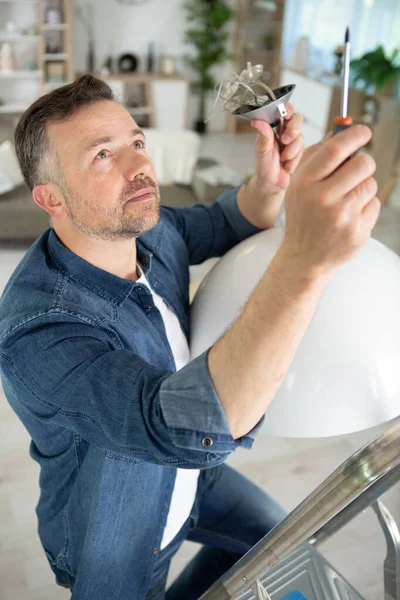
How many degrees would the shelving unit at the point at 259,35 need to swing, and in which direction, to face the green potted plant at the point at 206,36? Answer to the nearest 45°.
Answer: approximately 45° to its right

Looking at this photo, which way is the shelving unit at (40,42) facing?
toward the camera

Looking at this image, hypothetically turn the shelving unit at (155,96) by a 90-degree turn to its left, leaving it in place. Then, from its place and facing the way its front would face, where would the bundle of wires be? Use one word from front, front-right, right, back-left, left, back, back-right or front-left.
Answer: right

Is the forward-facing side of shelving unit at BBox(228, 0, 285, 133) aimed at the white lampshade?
yes

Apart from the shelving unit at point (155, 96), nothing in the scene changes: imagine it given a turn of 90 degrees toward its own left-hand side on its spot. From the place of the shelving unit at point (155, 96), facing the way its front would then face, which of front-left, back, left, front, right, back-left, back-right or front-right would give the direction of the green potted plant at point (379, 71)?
front-right

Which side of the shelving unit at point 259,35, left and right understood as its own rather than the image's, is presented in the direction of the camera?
front

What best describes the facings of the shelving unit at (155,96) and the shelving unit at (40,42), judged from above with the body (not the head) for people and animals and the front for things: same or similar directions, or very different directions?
same or similar directions

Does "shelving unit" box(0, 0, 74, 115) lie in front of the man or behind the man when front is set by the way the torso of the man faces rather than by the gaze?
behind

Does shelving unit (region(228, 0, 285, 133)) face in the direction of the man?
yes

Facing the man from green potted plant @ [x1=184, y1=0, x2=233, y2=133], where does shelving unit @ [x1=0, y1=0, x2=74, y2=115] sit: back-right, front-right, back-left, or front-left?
front-right

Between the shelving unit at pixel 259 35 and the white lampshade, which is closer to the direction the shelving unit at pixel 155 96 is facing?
the white lampshade

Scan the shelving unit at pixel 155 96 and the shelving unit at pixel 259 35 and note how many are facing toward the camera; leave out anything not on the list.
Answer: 2

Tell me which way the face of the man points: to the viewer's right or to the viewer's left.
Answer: to the viewer's right

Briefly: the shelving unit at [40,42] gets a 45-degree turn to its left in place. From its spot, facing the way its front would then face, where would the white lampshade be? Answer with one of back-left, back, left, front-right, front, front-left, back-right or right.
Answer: front-right

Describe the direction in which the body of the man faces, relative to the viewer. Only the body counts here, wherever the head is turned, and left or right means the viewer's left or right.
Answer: facing the viewer and to the right of the viewer

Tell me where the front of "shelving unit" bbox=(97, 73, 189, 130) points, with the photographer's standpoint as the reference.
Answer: facing the viewer
